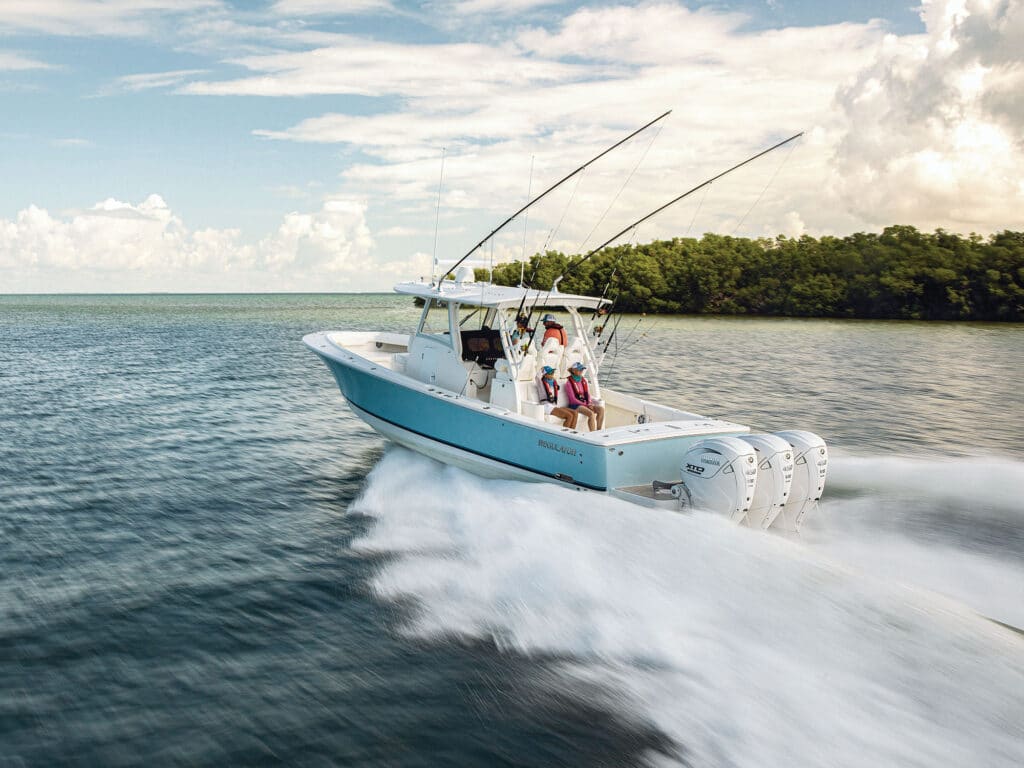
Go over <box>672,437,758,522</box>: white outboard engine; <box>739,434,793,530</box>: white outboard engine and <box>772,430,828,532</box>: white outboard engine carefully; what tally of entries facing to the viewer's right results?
0

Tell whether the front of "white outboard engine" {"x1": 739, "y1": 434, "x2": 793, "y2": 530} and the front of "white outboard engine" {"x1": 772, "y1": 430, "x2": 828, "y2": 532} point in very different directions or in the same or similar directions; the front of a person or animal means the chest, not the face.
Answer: same or similar directions

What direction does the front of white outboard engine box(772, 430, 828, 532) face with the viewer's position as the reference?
facing away from the viewer and to the left of the viewer

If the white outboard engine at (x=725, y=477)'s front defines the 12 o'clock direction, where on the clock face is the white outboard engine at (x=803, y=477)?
the white outboard engine at (x=803, y=477) is roughly at 3 o'clock from the white outboard engine at (x=725, y=477).

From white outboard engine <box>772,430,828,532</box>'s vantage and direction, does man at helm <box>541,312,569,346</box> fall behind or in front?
in front

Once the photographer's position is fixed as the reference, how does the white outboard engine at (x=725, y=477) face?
facing away from the viewer and to the left of the viewer

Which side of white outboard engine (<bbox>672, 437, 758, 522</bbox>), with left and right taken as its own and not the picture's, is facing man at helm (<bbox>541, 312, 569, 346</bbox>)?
front

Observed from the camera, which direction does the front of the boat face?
facing away from the viewer and to the left of the viewer

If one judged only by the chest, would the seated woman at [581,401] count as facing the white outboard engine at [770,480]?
yes
